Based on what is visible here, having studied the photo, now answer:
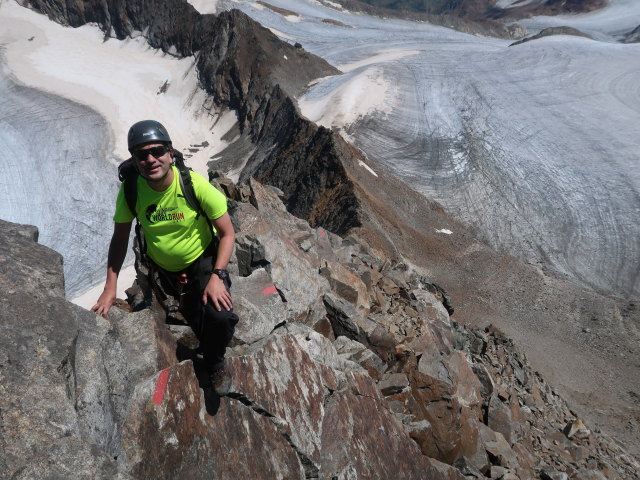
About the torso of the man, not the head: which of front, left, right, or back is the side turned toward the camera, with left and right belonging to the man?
front
